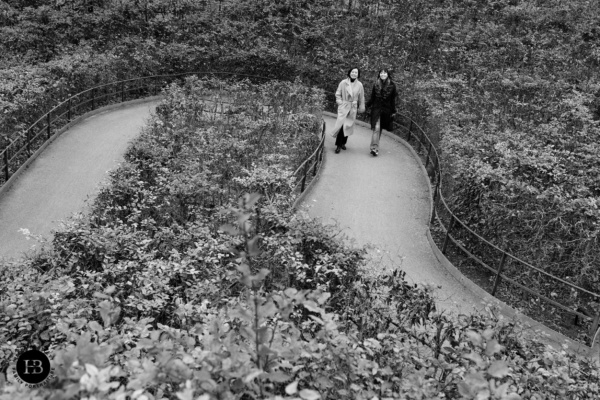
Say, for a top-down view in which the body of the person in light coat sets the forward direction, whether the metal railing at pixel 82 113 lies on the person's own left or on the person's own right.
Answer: on the person's own right

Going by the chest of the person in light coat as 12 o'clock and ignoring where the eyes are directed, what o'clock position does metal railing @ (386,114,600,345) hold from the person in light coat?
The metal railing is roughly at 11 o'clock from the person in light coat.

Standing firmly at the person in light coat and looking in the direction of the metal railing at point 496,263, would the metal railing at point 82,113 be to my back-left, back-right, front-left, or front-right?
back-right

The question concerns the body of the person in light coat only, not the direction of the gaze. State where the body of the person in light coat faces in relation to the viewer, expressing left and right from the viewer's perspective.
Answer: facing the viewer

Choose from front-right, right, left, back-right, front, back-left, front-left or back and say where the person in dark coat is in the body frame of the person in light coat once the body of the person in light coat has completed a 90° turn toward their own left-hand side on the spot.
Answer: front
